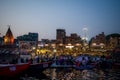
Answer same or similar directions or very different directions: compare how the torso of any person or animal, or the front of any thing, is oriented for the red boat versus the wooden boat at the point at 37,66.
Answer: same or similar directions

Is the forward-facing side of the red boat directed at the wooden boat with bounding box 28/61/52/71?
no
